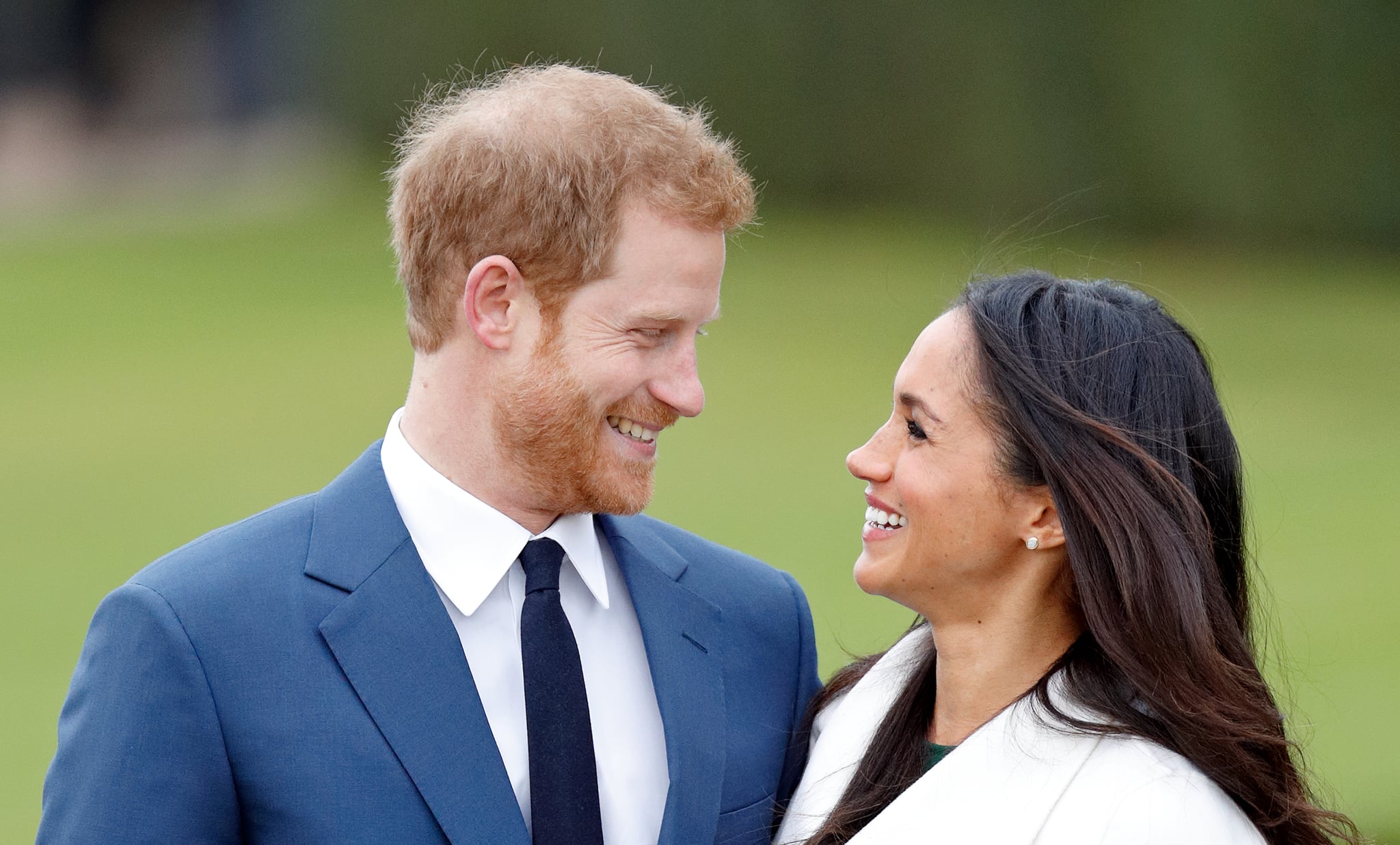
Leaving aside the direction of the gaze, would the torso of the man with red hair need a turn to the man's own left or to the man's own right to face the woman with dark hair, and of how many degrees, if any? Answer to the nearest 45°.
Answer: approximately 45° to the man's own left

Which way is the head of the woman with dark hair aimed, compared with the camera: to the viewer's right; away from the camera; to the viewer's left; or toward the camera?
to the viewer's left

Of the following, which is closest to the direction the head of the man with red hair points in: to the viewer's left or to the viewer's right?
to the viewer's right

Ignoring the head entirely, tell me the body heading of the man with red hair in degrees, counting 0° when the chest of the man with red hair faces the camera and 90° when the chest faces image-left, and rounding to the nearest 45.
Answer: approximately 315°
